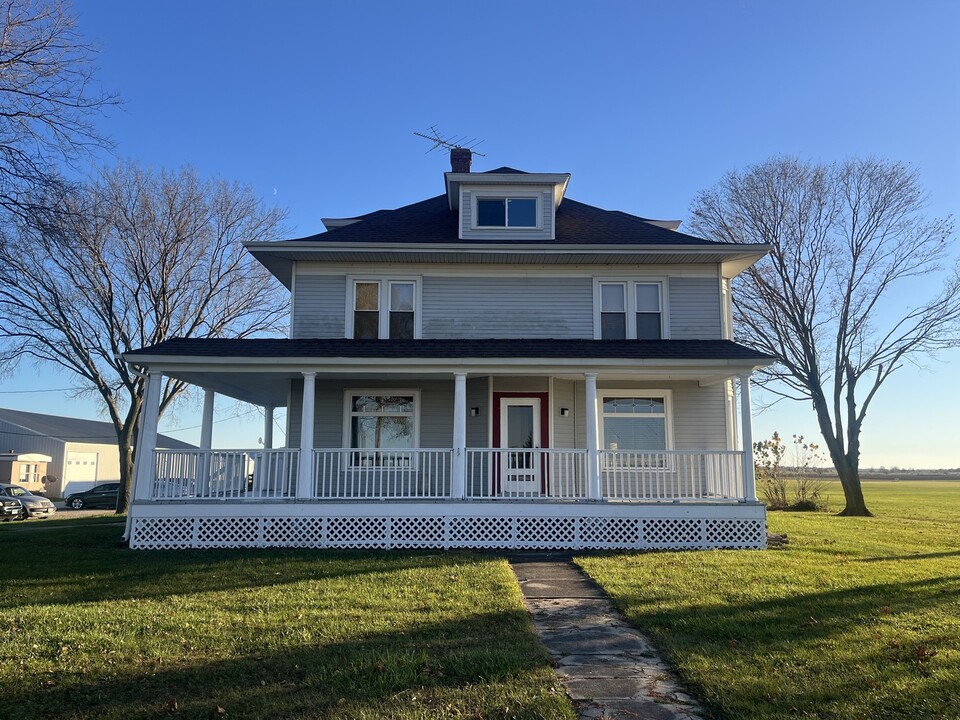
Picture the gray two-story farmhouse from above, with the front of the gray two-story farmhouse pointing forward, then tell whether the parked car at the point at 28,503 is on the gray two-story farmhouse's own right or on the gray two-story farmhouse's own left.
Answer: on the gray two-story farmhouse's own right

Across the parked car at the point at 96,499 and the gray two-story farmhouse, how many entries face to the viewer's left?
1

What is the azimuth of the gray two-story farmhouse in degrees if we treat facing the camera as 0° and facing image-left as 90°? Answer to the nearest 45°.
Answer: approximately 0°

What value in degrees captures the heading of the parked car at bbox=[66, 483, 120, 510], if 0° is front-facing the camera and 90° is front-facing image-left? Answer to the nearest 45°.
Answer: approximately 90°

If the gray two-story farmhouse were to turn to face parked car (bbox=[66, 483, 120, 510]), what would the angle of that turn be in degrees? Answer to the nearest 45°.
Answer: approximately 135° to its right
